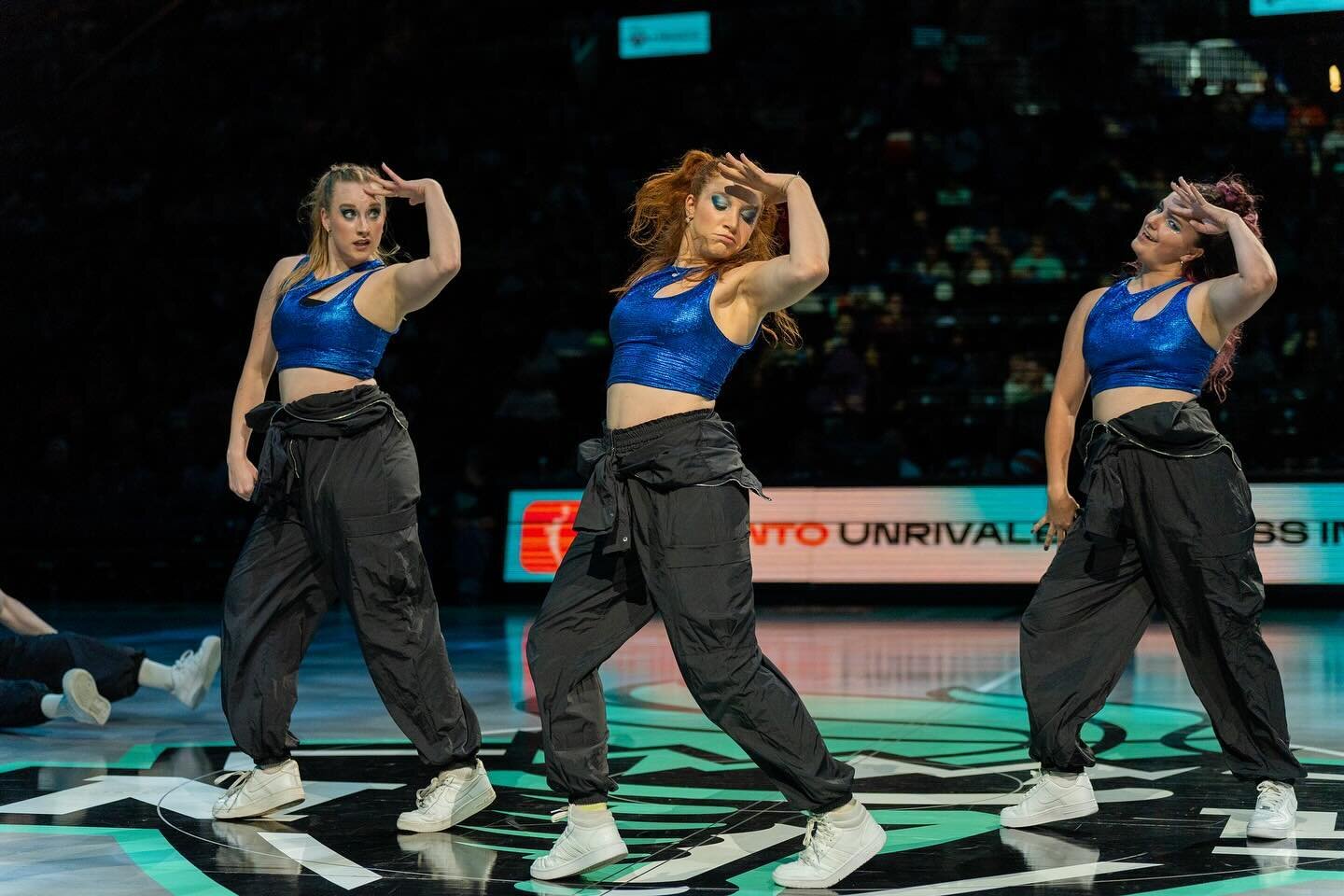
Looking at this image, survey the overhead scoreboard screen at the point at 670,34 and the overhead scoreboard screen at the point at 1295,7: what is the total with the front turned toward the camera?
2

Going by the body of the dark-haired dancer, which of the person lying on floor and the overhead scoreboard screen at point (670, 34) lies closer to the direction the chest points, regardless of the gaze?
the person lying on floor

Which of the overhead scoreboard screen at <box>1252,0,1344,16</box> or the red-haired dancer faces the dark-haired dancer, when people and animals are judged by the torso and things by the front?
the overhead scoreboard screen

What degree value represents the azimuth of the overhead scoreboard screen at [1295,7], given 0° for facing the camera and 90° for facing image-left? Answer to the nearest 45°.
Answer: approximately 0°

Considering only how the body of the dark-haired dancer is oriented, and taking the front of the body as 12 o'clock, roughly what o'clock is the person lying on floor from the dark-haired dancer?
The person lying on floor is roughly at 2 o'clock from the dark-haired dancer.

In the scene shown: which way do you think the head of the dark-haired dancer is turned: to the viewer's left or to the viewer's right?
to the viewer's left

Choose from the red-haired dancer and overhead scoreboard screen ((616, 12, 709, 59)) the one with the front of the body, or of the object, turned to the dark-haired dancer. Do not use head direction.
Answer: the overhead scoreboard screen

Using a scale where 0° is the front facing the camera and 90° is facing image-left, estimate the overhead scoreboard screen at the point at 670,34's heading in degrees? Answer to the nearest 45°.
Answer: approximately 0°

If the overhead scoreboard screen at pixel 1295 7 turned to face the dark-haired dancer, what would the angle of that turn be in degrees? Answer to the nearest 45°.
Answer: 0° — it already faces them
